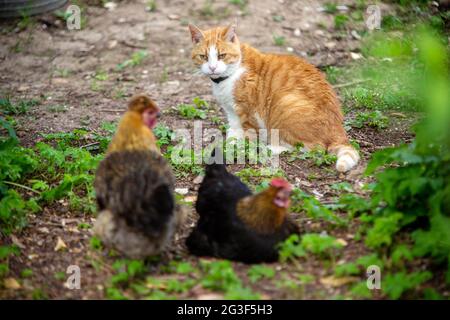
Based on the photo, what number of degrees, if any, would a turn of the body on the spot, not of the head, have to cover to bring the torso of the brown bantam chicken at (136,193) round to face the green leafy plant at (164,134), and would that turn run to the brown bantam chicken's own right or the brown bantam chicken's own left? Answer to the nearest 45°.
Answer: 0° — it already faces it

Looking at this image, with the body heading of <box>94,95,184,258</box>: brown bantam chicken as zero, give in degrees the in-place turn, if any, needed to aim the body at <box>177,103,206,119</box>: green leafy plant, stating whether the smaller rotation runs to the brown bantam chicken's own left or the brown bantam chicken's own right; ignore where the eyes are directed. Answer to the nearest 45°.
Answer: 0° — it already faces it

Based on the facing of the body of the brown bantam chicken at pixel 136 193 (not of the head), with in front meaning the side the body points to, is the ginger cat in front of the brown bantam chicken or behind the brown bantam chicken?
in front

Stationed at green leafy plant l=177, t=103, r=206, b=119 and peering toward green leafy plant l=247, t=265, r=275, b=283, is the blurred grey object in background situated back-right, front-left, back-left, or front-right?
back-right

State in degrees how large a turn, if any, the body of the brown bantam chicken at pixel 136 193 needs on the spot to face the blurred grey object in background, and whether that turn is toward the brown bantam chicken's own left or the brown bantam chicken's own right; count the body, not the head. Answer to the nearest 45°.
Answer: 0° — it already faces it

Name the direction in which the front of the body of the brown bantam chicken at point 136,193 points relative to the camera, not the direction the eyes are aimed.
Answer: away from the camera

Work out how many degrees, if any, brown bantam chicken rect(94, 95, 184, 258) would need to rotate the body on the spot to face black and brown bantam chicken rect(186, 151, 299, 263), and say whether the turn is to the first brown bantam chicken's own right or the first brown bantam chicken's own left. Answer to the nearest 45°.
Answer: approximately 90° to the first brown bantam chicken's own right

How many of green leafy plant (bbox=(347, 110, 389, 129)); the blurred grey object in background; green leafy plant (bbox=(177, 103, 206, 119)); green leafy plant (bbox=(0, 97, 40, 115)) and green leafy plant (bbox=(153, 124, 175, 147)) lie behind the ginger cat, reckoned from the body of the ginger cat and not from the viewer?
1
